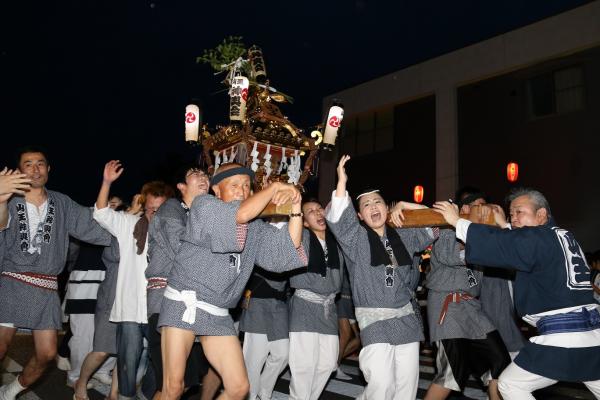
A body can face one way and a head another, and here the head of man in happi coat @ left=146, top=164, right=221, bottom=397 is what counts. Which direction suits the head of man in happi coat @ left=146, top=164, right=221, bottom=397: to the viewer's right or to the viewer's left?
to the viewer's right

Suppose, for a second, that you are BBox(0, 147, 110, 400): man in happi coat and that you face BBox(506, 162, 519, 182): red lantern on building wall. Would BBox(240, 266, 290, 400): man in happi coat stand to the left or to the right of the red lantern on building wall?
right

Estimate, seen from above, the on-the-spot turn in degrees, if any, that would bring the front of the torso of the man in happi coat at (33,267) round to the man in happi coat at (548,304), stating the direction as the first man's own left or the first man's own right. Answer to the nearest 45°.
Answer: approximately 45° to the first man's own left

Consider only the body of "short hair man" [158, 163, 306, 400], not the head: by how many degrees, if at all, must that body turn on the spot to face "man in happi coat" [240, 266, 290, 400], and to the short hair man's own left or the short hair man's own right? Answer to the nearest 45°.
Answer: approximately 135° to the short hair man's own left

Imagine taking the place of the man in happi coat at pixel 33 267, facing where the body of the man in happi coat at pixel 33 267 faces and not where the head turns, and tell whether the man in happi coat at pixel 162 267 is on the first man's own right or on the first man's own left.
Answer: on the first man's own left
